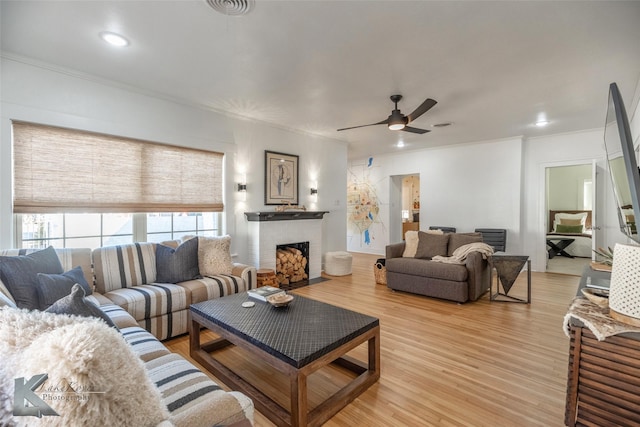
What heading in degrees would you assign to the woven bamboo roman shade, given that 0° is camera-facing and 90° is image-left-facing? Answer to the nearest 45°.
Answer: approximately 315°

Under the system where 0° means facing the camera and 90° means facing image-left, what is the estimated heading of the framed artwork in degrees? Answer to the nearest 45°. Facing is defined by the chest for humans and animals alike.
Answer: approximately 315°

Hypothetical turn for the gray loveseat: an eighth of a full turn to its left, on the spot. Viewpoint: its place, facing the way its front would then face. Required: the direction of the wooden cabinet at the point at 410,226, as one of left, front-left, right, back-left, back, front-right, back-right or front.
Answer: back

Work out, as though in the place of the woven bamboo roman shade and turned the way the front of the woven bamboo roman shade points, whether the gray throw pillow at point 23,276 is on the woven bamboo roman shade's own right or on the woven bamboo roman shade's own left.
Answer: on the woven bamboo roman shade's own right

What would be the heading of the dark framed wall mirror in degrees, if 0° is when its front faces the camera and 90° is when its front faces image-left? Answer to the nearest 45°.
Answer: approximately 90°

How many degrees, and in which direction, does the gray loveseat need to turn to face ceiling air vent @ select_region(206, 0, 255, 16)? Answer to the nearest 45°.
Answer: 0° — it already faces it
